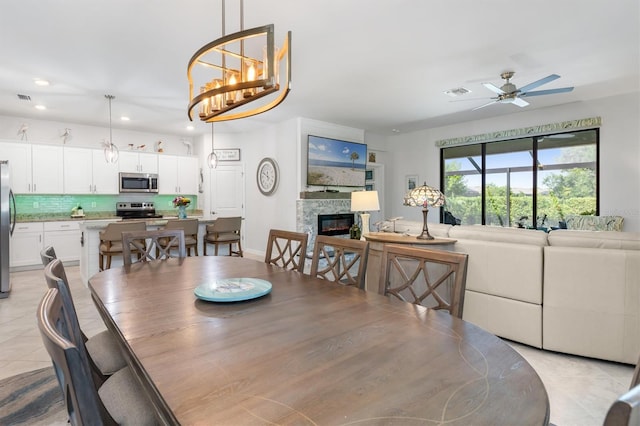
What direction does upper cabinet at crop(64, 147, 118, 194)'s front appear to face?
toward the camera

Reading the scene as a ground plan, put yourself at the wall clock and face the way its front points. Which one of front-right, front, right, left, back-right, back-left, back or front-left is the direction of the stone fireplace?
left

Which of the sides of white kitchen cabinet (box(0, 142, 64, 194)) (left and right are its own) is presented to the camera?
front

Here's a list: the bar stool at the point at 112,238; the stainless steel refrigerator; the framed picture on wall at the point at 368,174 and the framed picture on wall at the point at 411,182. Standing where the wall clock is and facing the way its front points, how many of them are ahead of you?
2

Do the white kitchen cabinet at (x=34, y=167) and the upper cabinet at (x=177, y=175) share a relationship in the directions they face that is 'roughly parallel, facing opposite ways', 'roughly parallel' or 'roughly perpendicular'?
roughly parallel

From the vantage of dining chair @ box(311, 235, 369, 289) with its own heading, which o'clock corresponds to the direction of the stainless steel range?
The stainless steel range is roughly at 3 o'clock from the dining chair.

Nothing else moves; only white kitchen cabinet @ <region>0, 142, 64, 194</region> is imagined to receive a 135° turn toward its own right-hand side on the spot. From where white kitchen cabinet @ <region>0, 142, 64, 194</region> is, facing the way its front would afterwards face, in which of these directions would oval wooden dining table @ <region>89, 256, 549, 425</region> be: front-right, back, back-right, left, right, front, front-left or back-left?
back-left

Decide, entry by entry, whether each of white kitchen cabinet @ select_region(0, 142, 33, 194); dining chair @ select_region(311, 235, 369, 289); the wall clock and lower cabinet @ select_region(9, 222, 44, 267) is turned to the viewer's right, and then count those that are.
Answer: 0

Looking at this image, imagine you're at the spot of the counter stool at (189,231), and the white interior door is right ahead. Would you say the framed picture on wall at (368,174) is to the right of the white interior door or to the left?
right

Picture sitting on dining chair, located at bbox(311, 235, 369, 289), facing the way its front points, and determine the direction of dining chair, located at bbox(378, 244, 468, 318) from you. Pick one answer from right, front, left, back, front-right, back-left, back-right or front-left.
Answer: left

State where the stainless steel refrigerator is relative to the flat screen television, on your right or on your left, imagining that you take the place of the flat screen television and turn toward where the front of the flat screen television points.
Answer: on your right

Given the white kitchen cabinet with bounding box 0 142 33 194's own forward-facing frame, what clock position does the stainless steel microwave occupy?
The stainless steel microwave is roughly at 9 o'clock from the white kitchen cabinet.

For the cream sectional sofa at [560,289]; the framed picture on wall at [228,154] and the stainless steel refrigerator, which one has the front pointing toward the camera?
the framed picture on wall

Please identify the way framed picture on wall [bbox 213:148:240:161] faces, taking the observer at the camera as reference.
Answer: facing the viewer

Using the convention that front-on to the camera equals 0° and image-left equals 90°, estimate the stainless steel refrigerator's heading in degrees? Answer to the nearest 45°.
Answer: approximately 270°

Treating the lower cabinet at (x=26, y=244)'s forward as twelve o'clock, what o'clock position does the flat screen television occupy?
The flat screen television is roughly at 10 o'clock from the lower cabinet.

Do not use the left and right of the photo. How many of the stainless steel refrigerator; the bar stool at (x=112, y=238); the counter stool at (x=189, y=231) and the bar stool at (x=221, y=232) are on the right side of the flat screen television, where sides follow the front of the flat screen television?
4
